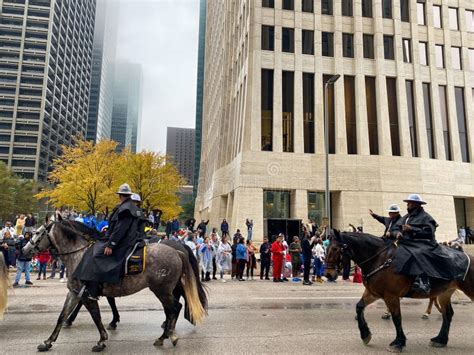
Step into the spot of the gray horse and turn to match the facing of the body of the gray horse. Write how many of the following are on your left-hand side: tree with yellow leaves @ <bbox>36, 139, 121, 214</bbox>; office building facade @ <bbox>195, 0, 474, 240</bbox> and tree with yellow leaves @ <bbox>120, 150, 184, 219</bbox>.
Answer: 0

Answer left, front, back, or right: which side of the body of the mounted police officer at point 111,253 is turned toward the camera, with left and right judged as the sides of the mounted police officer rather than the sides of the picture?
left

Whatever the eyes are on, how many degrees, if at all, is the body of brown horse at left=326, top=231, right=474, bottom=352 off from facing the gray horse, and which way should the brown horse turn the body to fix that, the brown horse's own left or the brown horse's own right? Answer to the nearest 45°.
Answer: approximately 45° to the brown horse's own left

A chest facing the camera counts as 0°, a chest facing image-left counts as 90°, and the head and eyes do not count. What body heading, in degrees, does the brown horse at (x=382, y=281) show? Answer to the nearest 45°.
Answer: approximately 90°

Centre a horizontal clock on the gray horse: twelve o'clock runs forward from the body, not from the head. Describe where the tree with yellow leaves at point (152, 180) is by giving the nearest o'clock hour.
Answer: The tree with yellow leaves is roughly at 3 o'clock from the gray horse.

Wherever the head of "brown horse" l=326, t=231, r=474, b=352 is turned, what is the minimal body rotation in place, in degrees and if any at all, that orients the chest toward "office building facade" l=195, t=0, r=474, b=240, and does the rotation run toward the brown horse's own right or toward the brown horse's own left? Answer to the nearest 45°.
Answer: approximately 90° to the brown horse's own right

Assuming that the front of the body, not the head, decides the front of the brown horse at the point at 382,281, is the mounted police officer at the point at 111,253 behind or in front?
in front

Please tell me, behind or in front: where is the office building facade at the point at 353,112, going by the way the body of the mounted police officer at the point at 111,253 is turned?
behind

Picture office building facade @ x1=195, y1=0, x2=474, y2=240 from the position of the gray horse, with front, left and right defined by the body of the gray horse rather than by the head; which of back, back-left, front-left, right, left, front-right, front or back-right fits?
back-right

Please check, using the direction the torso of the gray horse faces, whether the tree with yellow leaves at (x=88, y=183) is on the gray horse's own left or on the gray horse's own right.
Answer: on the gray horse's own right

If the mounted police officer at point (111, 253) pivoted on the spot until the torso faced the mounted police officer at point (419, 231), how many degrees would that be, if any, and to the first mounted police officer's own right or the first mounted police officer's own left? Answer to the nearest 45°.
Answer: approximately 180°

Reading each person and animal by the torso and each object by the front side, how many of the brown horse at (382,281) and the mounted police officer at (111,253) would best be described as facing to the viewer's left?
2

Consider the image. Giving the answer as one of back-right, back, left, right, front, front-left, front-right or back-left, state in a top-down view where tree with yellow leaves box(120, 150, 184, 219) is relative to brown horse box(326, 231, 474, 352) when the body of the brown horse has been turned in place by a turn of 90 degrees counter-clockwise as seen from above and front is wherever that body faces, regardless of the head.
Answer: back-right

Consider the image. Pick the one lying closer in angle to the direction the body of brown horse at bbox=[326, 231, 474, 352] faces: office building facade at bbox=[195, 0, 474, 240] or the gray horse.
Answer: the gray horse

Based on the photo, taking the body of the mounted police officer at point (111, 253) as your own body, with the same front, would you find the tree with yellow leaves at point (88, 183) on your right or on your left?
on your right

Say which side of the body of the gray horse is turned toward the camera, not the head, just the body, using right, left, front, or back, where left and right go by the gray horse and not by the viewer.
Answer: left

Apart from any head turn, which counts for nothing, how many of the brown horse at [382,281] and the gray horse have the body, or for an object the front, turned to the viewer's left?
2

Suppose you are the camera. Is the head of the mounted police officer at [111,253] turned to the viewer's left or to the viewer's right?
to the viewer's left
